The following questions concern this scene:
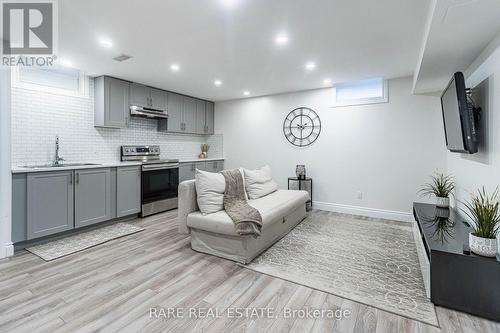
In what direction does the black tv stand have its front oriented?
to the viewer's left

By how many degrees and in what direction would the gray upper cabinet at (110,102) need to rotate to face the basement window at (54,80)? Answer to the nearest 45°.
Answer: approximately 135° to its right

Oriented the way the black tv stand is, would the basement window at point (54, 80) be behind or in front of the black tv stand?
in front

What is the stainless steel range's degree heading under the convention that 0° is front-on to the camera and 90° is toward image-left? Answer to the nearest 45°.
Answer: approximately 315°

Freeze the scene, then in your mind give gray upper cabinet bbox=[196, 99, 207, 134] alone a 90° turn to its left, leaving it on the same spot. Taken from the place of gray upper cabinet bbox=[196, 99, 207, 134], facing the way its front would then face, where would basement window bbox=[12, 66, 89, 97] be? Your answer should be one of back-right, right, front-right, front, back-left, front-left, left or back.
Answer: back

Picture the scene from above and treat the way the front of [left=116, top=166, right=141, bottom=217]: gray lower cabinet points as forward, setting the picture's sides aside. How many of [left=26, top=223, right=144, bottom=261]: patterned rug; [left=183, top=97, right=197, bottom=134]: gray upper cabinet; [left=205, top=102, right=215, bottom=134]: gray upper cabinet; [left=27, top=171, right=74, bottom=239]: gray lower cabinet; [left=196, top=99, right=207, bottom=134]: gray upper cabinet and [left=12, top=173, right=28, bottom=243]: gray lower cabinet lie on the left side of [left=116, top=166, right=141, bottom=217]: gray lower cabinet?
3

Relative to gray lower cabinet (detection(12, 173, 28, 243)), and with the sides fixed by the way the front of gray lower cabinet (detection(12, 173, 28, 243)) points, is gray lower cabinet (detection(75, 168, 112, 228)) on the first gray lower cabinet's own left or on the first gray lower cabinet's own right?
on the first gray lower cabinet's own left

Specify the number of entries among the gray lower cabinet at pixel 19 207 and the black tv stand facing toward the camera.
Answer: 1

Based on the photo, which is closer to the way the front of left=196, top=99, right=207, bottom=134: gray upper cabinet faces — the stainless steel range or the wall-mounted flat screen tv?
the wall-mounted flat screen tv

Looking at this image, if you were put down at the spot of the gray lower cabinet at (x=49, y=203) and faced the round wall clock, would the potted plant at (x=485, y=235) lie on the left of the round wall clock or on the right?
right

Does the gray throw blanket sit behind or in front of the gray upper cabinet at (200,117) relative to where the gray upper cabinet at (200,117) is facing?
in front
